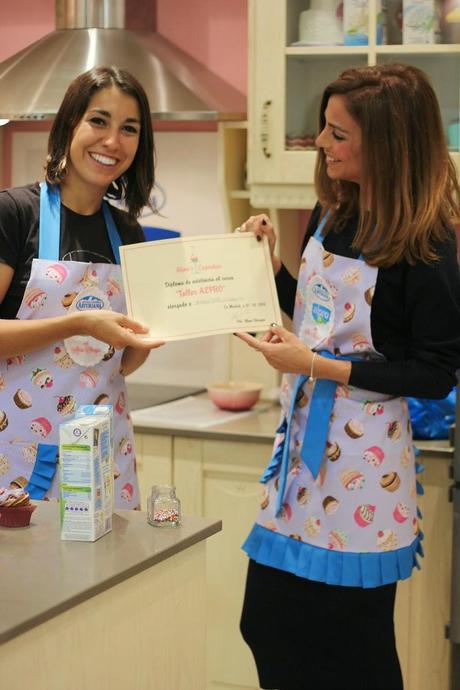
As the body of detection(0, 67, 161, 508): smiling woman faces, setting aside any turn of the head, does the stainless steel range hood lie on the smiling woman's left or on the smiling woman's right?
on the smiling woman's left

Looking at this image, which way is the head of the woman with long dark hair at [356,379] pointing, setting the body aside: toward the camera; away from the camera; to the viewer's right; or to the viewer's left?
to the viewer's left

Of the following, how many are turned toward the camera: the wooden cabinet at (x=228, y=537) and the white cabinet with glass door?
2

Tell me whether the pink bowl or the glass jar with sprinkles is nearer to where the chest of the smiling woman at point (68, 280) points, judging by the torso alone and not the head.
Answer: the glass jar with sprinkles

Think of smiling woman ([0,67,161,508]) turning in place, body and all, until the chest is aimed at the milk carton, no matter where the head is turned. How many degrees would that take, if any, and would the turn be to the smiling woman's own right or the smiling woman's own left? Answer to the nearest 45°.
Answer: approximately 45° to the smiling woman's own right
